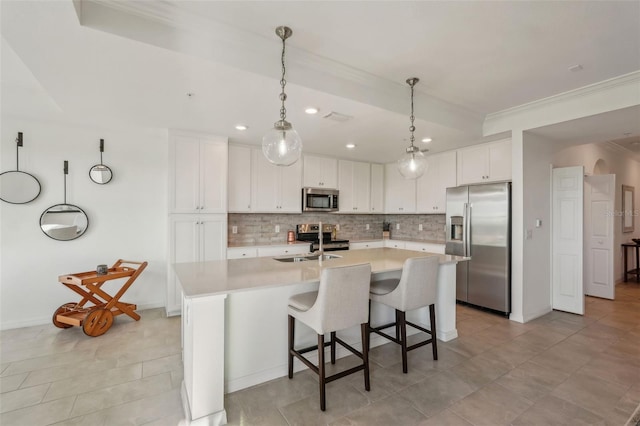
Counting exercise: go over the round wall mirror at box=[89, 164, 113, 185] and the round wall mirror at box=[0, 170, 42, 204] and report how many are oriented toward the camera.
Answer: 2

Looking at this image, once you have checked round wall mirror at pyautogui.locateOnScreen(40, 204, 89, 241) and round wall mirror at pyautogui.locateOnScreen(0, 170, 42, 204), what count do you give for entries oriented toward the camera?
2

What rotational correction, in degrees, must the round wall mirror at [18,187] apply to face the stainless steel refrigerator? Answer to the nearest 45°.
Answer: approximately 45° to its left

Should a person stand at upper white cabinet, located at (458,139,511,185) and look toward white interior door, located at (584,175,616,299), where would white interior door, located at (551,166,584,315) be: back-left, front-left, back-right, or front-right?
front-right

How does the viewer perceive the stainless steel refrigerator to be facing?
facing the viewer and to the left of the viewer

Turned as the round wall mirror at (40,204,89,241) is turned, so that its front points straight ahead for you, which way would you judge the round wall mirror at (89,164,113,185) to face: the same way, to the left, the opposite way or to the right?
the same way

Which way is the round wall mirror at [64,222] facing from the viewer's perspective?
toward the camera

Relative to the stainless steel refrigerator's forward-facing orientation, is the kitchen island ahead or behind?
ahead

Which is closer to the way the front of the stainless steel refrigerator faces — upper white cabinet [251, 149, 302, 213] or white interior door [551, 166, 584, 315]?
the upper white cabinet

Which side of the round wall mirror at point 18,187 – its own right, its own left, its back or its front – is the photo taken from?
front

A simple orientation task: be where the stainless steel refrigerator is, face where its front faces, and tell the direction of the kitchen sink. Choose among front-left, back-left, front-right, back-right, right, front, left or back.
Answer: front

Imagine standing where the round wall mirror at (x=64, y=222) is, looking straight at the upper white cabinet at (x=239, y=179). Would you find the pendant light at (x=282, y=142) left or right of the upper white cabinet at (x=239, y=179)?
right

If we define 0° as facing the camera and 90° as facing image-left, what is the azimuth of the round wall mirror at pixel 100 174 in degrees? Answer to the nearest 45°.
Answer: approximately 0°

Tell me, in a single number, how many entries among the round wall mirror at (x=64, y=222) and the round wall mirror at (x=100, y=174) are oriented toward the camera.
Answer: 2

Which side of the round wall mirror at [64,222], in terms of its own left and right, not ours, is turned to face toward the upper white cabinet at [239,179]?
left
